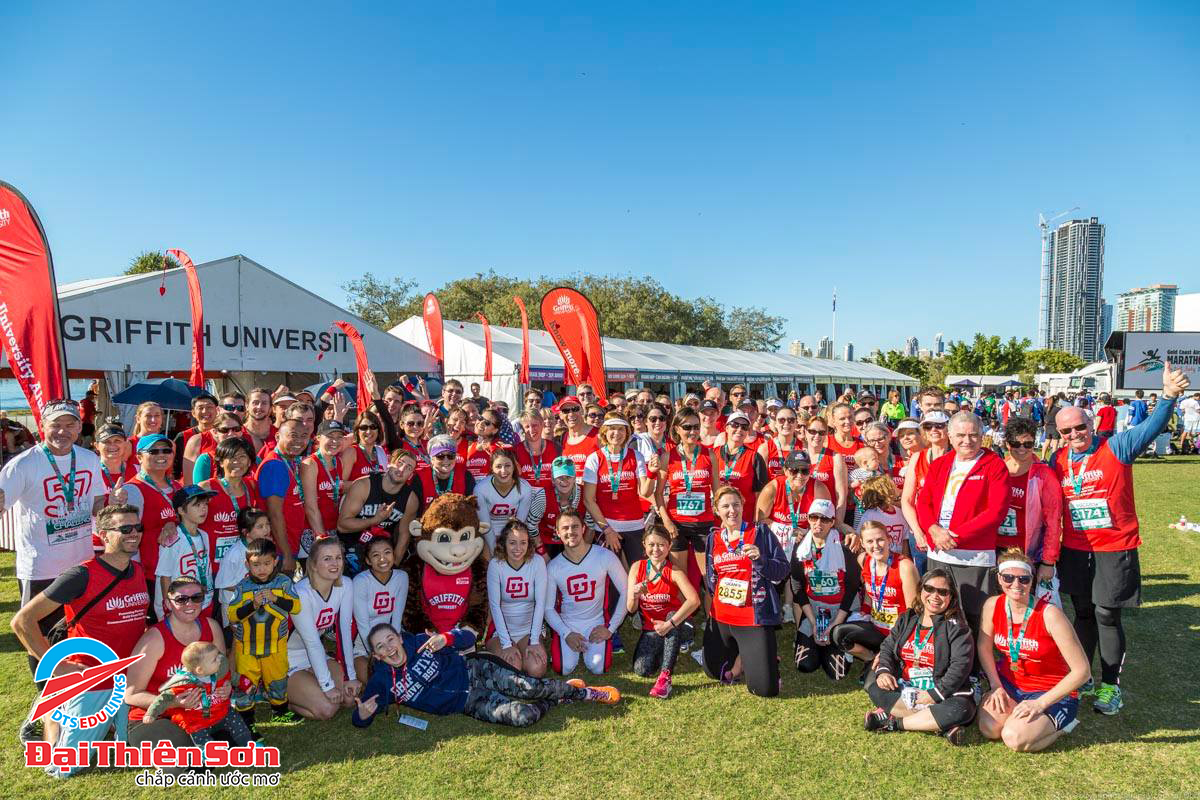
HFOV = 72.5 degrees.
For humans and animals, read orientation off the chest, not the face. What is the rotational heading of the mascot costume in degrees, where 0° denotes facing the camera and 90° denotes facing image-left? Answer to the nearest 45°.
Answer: approximately 0°

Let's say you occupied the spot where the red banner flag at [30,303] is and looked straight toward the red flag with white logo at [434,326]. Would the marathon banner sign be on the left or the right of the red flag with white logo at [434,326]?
right

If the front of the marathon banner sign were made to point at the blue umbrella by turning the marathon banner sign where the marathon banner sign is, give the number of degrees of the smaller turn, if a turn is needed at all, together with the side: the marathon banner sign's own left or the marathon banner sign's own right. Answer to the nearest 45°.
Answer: approximately 45° to the marathon banner sign's own right

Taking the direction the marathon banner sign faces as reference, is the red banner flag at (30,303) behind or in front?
in front

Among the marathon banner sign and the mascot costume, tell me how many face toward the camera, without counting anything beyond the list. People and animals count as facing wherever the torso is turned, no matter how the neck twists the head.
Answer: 2

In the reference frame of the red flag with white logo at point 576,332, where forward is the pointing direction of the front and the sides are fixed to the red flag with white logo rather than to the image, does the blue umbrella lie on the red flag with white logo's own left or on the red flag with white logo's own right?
on the red flag with white logo's own right

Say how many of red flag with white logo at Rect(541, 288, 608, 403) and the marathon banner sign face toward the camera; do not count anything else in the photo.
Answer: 2

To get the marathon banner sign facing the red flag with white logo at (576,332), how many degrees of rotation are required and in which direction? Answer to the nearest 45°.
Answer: approximately 45° to its right

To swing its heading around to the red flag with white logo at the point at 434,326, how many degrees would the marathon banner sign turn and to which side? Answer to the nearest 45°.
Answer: approximately 45° to its right

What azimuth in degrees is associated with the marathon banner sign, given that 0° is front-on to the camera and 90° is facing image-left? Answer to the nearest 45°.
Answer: approximately 0°

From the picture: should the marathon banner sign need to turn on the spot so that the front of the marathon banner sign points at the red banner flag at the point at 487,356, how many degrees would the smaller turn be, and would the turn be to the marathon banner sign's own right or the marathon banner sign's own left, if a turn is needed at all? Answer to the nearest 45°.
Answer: approximately 45° to the marathon banner sign's own right

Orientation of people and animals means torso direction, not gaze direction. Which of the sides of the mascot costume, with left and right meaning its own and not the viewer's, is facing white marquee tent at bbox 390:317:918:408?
back

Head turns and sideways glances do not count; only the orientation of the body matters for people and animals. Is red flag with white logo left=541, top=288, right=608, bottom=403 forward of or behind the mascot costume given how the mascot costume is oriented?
behind
